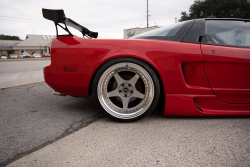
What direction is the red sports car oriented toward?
to the viewer's right

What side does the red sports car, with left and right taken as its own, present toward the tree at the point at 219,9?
left
